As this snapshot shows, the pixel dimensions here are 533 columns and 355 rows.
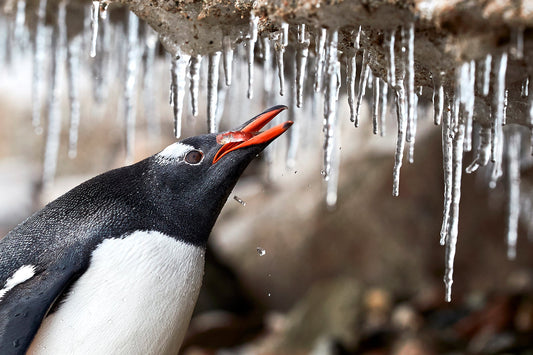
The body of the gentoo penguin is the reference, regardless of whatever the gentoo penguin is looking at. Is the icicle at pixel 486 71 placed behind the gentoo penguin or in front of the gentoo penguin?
in front

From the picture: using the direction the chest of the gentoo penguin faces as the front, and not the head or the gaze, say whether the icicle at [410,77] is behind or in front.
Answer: in front

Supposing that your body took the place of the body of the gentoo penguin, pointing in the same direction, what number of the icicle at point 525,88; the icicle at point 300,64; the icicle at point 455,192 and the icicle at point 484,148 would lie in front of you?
4

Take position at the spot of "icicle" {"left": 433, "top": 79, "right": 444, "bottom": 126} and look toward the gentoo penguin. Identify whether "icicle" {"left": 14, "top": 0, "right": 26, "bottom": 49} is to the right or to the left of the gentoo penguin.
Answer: right

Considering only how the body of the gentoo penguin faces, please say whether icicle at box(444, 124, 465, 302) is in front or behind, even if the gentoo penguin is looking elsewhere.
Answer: in front

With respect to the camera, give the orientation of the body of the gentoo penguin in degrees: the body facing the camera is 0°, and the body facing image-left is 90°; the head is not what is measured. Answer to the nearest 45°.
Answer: approximately 270°

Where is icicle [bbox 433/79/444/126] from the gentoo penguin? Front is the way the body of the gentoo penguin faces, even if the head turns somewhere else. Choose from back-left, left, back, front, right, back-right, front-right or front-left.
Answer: front
